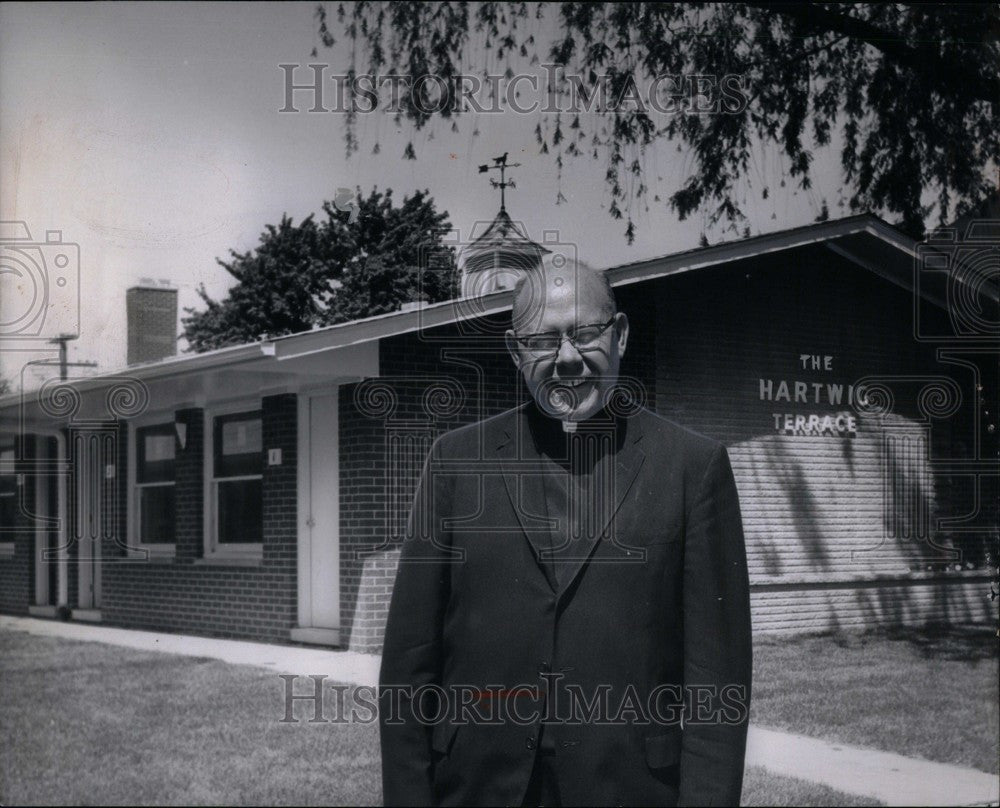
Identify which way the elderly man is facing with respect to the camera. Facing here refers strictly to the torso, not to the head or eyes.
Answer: toward the camera

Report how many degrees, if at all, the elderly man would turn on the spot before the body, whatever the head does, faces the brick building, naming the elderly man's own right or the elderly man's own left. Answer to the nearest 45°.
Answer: approximately 180°

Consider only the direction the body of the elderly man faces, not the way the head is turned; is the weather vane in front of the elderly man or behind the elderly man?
behind
